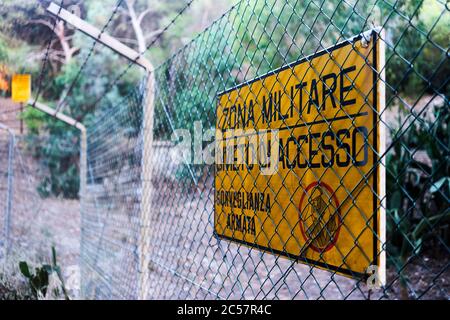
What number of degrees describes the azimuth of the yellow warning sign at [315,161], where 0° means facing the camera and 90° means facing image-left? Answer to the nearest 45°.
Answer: approximately 45°

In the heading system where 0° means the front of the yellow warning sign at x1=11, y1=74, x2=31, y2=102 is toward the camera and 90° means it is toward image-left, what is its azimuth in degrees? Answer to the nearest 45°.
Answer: approximately 0°

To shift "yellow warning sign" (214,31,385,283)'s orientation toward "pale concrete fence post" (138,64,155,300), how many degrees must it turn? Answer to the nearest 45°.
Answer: approximately 90° to its right
